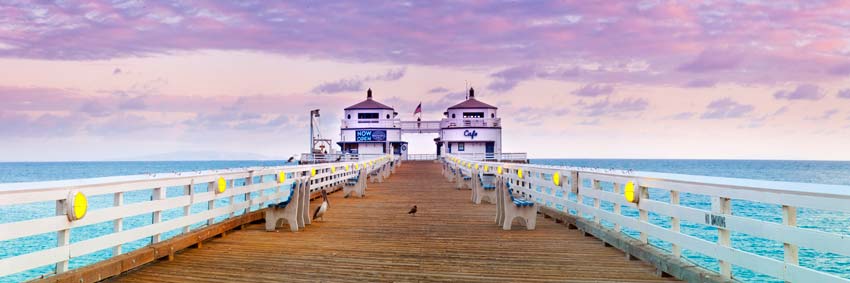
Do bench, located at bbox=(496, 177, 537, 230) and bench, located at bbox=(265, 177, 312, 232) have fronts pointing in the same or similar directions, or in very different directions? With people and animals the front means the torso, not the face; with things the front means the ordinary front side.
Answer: very different directions

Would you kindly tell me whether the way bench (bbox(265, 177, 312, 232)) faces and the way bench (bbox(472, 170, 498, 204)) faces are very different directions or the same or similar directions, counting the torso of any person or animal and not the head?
very different directions

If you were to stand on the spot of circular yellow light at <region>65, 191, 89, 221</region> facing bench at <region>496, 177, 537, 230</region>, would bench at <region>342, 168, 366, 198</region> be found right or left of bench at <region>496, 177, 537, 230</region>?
left

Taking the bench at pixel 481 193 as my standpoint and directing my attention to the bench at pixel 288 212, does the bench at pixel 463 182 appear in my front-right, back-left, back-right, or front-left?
back-right
